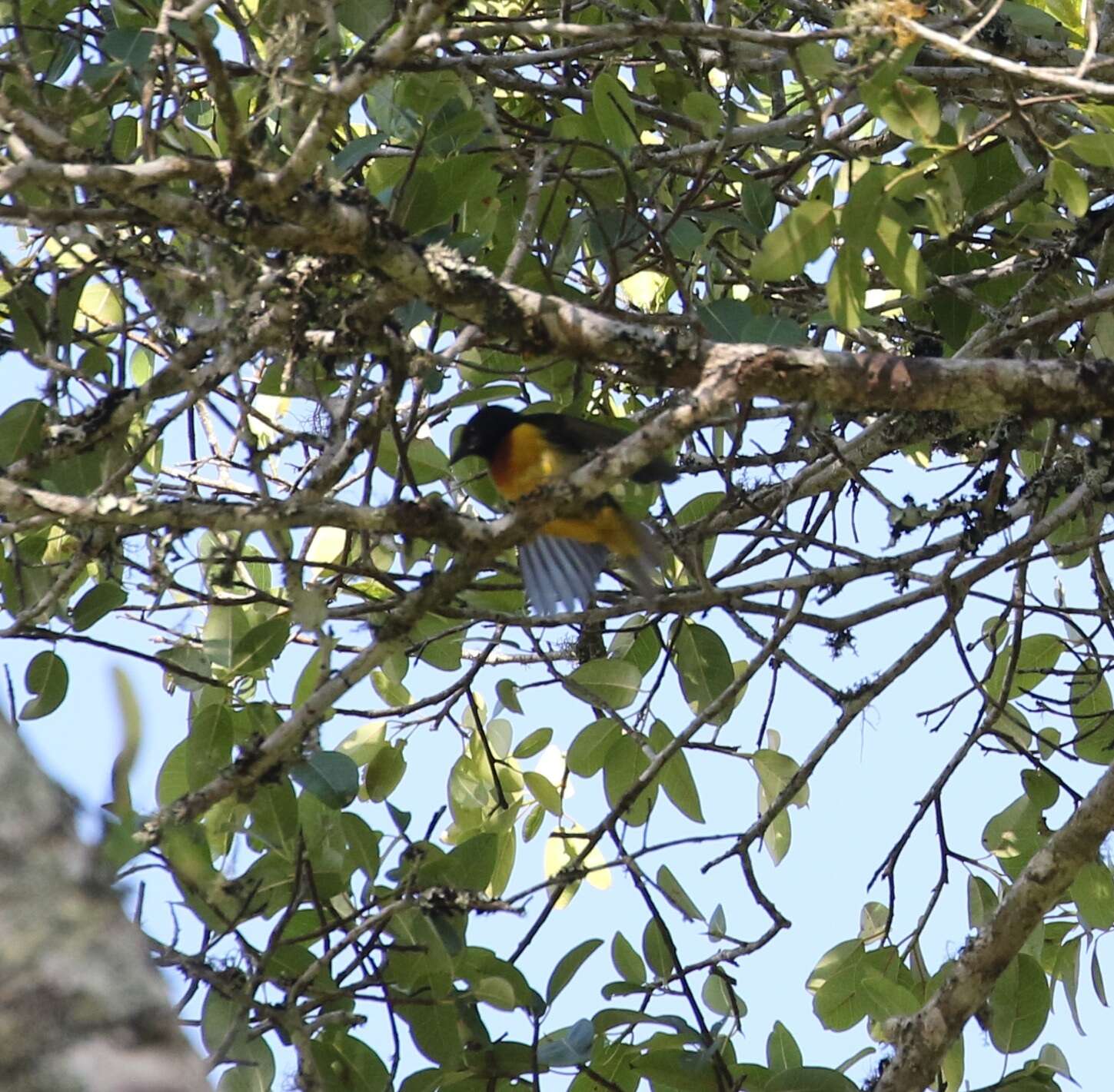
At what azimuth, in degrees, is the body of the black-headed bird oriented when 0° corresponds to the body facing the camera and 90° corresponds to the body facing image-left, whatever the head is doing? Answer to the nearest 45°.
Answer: approximately 90°
